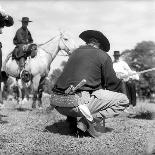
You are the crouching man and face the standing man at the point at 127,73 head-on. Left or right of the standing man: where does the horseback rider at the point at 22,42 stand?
left

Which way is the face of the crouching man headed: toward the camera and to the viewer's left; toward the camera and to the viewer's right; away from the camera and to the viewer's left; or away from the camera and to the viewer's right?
away from the camera and to the viewer's right

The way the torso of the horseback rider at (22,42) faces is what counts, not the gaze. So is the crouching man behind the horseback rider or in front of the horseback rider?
in front

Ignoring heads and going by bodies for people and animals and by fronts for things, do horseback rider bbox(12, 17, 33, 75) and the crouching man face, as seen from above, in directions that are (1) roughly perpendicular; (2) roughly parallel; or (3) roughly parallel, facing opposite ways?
roughly perpendicular

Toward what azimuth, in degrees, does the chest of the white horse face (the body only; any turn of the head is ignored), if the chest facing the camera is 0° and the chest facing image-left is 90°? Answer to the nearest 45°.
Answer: approximately 315°

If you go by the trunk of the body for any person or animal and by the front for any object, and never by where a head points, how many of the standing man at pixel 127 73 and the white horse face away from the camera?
0

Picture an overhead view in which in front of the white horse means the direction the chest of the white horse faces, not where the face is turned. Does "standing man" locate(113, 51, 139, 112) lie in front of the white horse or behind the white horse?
in front

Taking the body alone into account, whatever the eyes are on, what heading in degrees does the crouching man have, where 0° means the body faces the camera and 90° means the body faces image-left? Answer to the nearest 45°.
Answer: approximately 225°
